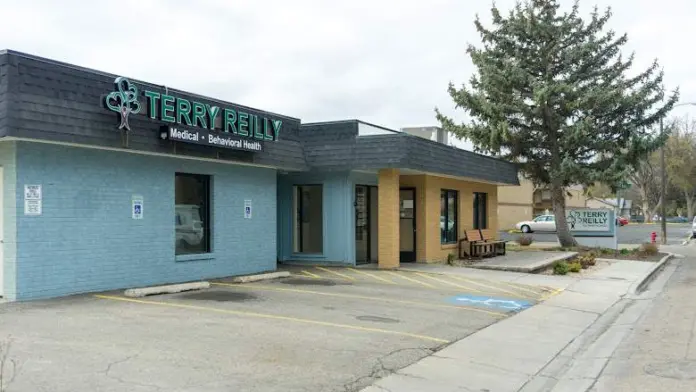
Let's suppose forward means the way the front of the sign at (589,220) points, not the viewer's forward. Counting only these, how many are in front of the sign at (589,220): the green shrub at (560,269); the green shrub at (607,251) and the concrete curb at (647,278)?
3

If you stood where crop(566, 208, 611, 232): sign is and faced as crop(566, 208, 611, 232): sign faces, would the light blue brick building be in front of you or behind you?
in front

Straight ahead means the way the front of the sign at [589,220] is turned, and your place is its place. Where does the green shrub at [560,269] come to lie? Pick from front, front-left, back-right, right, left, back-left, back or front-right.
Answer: front

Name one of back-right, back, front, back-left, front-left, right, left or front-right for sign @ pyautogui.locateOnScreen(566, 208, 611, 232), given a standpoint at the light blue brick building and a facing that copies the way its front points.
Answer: left

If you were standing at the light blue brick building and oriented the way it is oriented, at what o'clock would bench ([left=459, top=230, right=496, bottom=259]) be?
The bench is roughly at 9 o'clock from the light blue brick building.

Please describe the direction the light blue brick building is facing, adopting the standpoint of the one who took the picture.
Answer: facing the viewer and to the right of the viewer

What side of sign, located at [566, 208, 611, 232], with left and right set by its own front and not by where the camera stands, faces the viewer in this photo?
front

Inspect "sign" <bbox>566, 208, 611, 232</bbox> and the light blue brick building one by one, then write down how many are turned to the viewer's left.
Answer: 0
